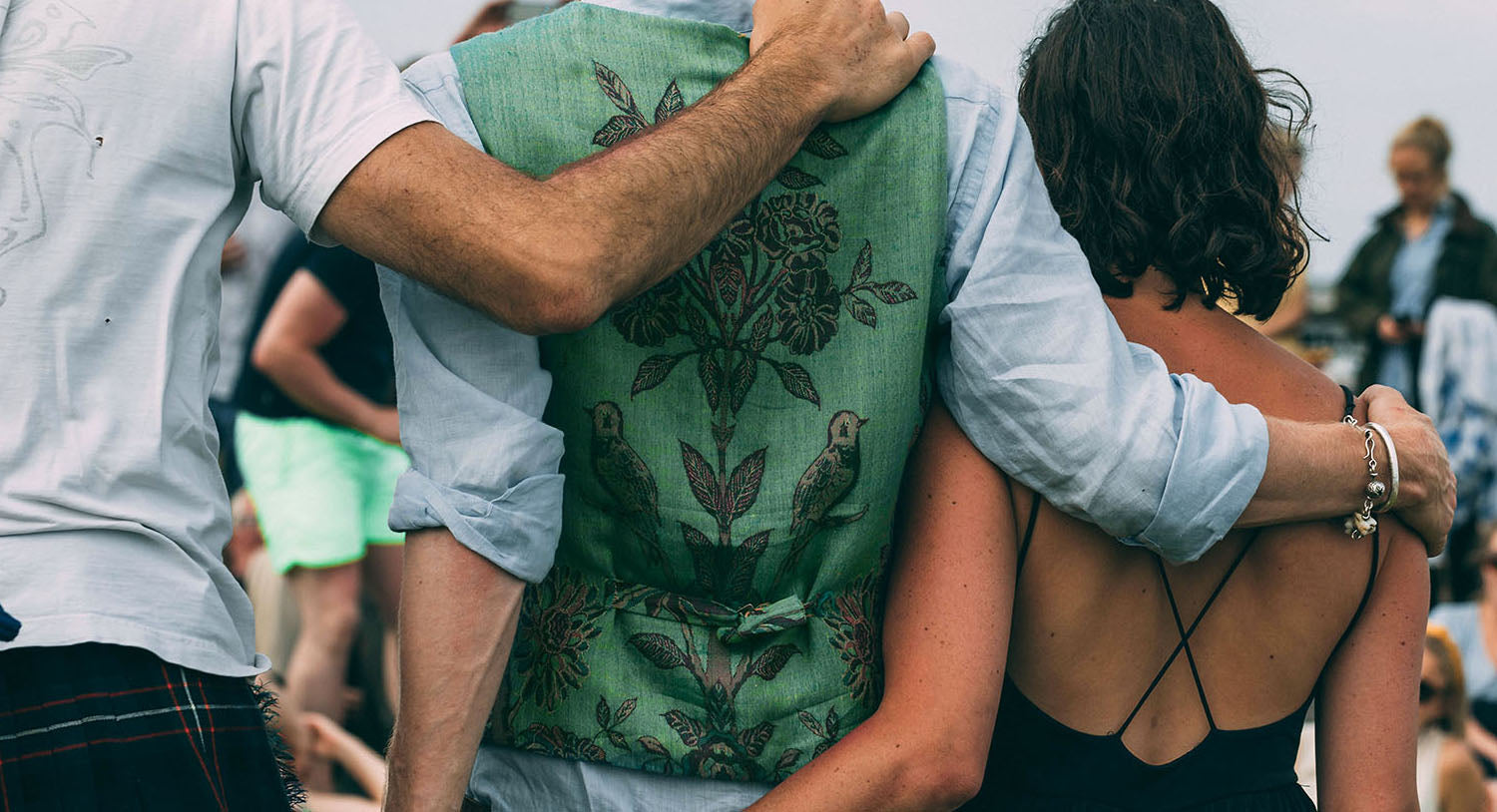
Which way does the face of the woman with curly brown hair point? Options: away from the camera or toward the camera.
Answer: away from the camera

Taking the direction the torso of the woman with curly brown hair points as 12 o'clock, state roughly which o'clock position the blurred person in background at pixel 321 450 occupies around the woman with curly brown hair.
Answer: The blurred person in background is roughly at 10 o'clock from the woman with curly brown hair.

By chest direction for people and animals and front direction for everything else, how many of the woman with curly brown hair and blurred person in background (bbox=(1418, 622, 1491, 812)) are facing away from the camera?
1

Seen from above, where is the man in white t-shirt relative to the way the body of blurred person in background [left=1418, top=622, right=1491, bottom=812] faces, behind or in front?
in front

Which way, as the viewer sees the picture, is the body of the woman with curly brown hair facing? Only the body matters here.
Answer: away from the camera

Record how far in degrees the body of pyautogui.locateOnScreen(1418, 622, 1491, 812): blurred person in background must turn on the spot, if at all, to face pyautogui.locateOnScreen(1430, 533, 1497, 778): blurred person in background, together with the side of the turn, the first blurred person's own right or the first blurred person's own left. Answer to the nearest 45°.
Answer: approximately 135° to the first blurred person's own right

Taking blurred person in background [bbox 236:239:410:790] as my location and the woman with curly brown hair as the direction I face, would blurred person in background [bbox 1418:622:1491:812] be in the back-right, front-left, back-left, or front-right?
front-left

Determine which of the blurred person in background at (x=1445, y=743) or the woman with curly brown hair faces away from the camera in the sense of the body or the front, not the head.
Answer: the woman with curly brown hair

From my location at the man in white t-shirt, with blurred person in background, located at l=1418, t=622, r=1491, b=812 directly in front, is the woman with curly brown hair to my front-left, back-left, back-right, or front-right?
front-right

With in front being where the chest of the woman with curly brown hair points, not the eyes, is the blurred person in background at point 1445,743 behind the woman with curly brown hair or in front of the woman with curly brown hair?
in front
